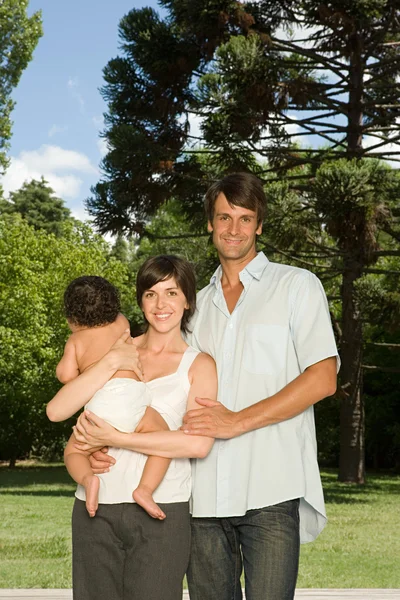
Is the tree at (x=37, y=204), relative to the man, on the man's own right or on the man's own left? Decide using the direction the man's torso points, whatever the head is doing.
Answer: on the man's own right

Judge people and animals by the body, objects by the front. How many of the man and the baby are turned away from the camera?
1

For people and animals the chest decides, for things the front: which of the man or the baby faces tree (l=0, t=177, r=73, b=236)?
the baby

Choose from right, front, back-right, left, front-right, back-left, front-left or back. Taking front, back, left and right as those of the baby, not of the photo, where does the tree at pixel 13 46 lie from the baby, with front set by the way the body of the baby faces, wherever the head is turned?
front

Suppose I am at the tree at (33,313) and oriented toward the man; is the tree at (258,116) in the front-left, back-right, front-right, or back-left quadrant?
front-left

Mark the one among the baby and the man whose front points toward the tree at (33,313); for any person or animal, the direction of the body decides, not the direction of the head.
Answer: the baby

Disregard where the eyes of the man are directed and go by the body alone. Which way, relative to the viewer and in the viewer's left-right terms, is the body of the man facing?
facing the viewer and to the left of the viewer

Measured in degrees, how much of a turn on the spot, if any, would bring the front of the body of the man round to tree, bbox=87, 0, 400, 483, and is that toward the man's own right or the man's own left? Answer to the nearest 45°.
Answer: approximately 135° to the man's own right

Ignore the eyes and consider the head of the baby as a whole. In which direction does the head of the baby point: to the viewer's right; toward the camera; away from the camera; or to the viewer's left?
away from the camera

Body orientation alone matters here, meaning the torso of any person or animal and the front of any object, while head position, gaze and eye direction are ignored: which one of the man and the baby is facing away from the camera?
the baby

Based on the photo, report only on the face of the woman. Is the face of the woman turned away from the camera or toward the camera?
toward the camera

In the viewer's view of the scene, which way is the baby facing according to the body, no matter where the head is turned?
away from the camera

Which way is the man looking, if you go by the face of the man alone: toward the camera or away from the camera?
toward the camera

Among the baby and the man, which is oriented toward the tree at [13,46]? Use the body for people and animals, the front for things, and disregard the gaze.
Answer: the baby

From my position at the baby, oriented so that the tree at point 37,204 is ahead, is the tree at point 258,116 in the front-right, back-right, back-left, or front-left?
front-right

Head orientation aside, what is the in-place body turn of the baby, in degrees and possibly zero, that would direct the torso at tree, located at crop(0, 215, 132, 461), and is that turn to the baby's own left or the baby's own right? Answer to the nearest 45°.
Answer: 0° — they already face it
